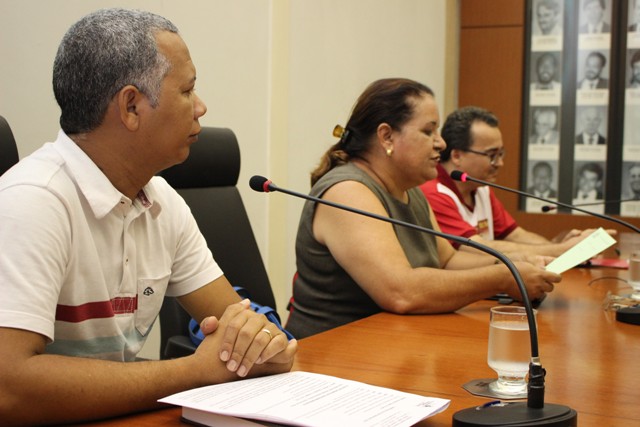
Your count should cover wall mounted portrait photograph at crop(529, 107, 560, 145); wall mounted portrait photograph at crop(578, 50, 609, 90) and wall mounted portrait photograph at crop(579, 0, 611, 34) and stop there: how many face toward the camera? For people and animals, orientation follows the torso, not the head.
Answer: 3

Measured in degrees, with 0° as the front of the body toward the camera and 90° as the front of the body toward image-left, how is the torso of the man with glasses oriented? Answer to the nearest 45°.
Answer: approximately 315°

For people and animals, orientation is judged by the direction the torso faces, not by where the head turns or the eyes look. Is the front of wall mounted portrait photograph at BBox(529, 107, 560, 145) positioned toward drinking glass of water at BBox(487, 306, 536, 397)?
yes

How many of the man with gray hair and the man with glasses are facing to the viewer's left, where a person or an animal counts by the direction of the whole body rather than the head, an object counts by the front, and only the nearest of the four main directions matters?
0

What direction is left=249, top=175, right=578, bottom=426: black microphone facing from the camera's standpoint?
to the viewer's left

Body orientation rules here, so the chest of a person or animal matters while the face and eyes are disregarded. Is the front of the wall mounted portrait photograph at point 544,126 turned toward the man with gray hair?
yes

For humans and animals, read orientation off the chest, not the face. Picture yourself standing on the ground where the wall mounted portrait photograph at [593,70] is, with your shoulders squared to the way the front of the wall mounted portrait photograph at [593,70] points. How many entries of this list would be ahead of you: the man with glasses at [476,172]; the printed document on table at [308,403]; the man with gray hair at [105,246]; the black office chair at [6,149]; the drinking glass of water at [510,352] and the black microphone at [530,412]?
6

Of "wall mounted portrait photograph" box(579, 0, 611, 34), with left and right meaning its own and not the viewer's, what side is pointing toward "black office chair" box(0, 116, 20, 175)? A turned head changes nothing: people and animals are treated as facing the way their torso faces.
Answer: front

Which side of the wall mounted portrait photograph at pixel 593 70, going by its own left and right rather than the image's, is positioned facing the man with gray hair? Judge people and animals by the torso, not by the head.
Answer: front

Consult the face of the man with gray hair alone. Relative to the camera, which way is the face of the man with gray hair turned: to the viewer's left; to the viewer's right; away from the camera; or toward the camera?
to the viewer's right
